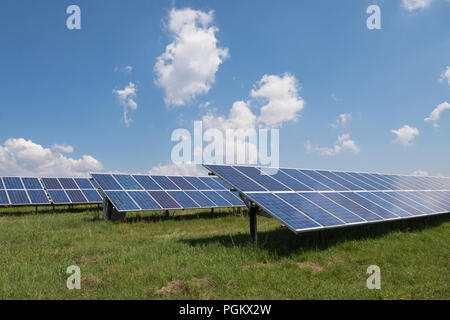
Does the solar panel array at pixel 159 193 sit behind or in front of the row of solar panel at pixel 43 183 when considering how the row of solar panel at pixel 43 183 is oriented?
in front

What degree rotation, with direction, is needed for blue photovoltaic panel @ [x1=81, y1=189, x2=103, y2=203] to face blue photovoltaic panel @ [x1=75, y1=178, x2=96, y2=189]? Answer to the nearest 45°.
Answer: approximately 135° to its left

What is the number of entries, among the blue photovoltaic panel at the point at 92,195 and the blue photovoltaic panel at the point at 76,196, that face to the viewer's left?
0

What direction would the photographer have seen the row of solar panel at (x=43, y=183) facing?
facing the viewer and to the right of the viewer

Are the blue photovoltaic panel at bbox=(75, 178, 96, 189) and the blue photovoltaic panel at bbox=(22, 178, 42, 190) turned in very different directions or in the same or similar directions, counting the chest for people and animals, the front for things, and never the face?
same or similar directions

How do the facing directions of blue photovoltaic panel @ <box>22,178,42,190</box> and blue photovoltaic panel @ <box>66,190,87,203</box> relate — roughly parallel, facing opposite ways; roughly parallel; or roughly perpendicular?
roughly parallel

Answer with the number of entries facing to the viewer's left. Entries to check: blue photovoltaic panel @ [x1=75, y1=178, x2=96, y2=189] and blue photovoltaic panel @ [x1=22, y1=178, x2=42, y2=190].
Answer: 0
